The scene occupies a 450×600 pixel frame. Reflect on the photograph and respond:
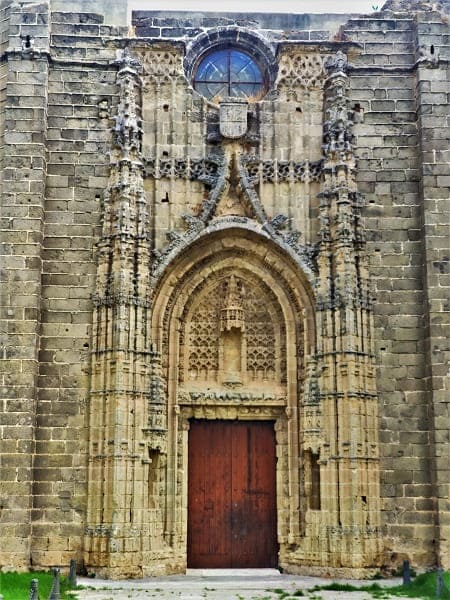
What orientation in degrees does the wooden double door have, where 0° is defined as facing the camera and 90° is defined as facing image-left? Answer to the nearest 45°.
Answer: approximately 0°

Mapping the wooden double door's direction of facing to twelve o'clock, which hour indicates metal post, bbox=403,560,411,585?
The metal post is roughly at 10 o'clock from the wooden double door.

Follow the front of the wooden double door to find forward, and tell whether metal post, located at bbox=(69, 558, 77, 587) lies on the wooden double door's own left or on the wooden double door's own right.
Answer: on the wooden double door's own right

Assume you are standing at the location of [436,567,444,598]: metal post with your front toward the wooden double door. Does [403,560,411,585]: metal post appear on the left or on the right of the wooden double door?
right
